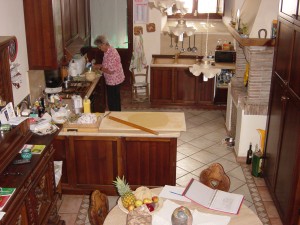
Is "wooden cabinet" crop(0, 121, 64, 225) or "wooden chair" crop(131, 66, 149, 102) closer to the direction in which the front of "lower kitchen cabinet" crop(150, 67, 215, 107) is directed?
the wooden cabinet

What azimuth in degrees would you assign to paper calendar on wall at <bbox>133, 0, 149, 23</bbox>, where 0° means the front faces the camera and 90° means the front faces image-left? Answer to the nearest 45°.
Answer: approximately 0°

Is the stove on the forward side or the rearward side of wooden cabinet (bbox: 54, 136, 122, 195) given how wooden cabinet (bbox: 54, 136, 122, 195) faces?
on the rearward side

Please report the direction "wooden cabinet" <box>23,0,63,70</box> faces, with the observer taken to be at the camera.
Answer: facing to the right of the viewer

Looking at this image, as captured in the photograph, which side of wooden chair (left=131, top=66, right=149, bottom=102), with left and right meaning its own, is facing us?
front

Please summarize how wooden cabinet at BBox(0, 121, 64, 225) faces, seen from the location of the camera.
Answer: facing to the right of the viewer

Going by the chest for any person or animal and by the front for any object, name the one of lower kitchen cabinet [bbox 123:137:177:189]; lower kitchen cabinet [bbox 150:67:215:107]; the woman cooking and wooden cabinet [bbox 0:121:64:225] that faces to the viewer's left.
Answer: the woman cooking

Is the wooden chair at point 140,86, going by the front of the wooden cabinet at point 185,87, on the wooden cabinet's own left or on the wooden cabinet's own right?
on the wooden cabinet's own right

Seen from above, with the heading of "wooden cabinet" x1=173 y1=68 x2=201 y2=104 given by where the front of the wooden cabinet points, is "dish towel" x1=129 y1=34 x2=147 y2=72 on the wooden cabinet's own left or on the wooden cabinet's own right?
on the wooden cabinet's own right

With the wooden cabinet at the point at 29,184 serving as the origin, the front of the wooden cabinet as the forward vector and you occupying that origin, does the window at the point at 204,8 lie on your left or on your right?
on your left

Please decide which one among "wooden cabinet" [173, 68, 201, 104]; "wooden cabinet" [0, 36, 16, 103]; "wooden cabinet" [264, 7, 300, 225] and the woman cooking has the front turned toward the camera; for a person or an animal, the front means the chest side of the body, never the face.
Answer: "wooden cabinet" [173, 68, 201, 104]

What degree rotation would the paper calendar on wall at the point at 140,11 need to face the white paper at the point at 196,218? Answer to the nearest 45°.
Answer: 0° — it already faces it

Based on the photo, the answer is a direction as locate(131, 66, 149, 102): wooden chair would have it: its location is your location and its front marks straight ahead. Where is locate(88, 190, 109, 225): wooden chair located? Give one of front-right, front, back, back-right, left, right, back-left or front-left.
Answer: front

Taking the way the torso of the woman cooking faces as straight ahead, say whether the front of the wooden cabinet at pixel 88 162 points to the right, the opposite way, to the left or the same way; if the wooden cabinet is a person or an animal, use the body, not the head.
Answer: to the left

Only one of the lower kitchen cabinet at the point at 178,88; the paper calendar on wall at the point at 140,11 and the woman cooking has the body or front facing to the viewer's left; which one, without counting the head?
the woman cooking

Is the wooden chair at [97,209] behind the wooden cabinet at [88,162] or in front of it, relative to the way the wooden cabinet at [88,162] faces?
in front

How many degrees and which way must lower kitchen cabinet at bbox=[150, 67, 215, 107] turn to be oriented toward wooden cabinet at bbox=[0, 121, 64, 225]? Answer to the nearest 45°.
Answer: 0° — it already faces it

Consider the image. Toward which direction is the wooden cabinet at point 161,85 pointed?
toward the camera

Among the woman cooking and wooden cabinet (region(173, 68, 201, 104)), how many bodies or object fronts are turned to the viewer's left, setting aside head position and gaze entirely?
1

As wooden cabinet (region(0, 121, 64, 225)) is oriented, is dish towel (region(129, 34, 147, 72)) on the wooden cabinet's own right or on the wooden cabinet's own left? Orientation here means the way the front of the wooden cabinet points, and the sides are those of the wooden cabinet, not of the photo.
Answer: on the wooden cabinet's own left

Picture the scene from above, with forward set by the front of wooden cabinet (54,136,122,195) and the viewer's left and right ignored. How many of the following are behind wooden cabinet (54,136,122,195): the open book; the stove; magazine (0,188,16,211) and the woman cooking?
2

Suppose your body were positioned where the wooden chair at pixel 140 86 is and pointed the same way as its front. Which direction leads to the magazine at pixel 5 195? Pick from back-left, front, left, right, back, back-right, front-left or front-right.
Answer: front

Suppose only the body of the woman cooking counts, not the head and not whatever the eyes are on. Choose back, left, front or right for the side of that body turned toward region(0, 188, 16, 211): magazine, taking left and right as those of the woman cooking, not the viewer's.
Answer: left

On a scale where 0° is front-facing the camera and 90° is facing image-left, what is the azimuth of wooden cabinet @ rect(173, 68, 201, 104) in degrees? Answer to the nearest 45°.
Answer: approximately 0°

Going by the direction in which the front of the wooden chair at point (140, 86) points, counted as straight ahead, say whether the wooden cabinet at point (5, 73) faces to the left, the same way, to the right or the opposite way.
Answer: to the left
